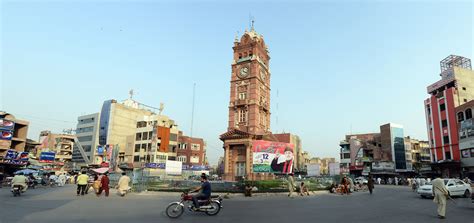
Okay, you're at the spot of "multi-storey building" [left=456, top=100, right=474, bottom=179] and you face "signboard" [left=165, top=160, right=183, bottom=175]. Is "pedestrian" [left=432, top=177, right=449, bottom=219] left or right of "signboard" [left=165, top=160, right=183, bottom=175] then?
left

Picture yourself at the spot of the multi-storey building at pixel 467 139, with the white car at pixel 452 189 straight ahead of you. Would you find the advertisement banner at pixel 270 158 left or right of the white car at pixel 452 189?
right

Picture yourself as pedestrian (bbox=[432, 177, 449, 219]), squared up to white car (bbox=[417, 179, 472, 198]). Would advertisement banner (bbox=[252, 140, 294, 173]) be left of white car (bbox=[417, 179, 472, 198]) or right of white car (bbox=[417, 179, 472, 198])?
left

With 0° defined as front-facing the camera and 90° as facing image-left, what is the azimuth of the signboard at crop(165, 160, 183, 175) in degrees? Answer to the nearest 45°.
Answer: approximately 0°

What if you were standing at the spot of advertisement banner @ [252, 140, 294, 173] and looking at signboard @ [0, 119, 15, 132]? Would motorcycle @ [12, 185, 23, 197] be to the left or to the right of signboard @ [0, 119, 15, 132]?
left

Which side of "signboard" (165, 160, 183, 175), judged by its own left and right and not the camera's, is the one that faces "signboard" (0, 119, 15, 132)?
right

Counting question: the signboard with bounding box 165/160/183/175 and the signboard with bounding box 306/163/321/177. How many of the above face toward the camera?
2

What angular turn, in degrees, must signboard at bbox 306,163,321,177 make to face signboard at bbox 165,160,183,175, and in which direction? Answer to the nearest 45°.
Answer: approximately 45° to its right
